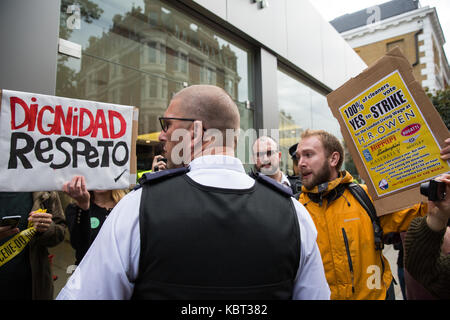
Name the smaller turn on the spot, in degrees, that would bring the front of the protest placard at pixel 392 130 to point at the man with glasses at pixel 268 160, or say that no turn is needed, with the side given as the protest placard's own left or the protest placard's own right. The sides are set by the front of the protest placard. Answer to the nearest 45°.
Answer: approximately 135° to the protest placard's own right

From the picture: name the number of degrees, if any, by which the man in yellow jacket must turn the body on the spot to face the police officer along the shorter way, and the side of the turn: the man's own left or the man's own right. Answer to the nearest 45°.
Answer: approximately 45° to the man's own left

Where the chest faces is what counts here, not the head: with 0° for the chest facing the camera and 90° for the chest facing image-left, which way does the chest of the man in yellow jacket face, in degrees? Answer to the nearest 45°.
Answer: approximately 45°

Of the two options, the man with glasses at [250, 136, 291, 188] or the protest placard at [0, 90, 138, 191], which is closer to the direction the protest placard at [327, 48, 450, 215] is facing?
the protest placard

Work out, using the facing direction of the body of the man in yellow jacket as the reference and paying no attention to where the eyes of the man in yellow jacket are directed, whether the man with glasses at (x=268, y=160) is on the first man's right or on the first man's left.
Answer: on the first man's right

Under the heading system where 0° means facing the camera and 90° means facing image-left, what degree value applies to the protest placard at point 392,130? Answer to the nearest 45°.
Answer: approximately 0°

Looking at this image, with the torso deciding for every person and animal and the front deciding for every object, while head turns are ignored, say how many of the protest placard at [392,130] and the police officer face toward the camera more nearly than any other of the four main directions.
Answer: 1

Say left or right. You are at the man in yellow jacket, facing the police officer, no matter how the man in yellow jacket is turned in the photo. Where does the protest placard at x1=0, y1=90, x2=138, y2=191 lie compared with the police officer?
right

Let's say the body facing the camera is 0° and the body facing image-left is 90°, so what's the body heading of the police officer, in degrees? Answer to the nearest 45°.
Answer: approximately 180°
